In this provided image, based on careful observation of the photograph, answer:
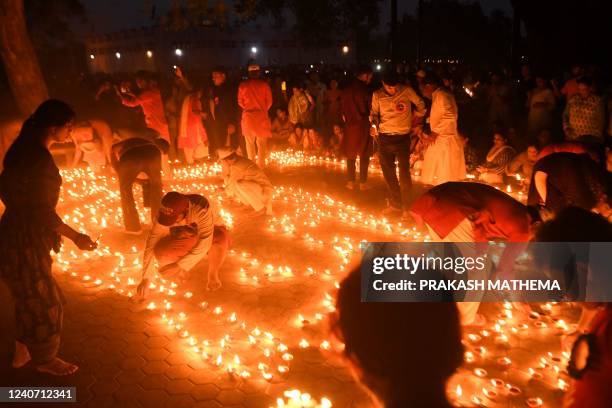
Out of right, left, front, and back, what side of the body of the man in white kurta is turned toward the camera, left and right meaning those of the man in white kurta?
left

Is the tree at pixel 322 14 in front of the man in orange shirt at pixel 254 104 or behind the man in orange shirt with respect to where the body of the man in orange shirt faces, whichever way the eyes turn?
in front

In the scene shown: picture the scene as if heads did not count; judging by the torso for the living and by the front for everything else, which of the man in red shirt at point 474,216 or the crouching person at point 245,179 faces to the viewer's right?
the man in red shirt

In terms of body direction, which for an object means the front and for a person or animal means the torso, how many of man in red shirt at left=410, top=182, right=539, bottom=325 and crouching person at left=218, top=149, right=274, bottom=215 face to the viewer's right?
1

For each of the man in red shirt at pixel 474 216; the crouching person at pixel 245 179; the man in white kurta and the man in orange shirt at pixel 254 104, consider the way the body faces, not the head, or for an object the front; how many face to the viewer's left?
2

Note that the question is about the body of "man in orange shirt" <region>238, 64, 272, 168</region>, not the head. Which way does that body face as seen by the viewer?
away from the camera

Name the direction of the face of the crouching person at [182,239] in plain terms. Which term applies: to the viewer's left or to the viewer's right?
to the viewer's left

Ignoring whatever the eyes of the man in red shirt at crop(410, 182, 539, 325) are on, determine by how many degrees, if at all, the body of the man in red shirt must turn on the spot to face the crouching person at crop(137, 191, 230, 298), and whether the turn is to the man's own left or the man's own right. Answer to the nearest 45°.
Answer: approximately 180°

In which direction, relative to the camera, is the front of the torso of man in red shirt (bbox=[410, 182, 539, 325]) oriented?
to the viewer's right

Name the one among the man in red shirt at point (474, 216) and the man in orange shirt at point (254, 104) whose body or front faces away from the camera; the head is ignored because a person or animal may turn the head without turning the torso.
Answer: the man in orange shirt

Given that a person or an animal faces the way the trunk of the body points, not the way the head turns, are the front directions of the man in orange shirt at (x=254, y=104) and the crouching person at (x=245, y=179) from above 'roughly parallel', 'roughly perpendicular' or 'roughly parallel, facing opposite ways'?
roughly perpendicular

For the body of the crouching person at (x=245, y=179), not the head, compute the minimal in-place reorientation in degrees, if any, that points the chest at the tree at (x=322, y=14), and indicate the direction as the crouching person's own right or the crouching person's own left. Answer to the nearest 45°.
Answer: approximately 90° to the crouching person's own right

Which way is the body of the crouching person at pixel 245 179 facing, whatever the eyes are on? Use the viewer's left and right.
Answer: facing to the left of the viewer
